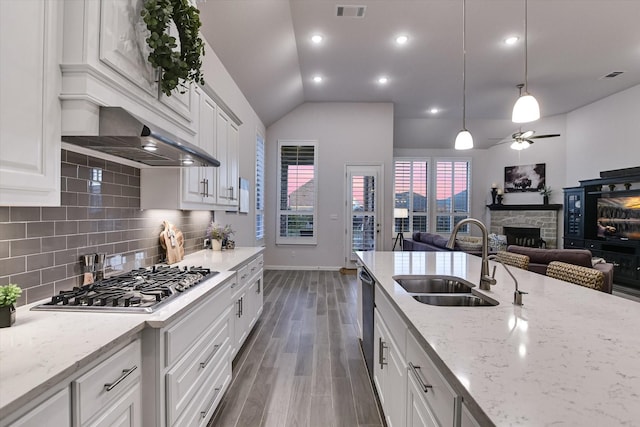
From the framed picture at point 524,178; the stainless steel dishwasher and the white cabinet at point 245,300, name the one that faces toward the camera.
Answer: the framed picture

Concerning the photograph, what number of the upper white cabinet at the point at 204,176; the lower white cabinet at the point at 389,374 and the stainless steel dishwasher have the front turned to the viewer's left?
2

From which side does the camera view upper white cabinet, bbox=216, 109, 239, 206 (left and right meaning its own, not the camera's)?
right

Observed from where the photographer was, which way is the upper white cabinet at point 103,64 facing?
facing the viewer and to the right of the viewer

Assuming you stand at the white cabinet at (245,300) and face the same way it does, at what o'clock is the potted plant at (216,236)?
The potted plant is roughly at 8 o'clock from the white cabinet.

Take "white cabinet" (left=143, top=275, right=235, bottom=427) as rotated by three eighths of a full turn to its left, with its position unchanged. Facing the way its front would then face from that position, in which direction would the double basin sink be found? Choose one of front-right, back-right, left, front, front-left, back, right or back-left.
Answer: right

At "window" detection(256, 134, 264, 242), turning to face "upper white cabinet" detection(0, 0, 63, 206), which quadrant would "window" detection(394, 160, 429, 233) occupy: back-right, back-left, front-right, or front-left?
back-left

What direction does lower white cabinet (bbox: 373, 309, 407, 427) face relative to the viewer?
to the viewer's left

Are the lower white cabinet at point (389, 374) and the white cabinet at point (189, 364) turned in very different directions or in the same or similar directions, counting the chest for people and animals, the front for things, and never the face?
very different directions

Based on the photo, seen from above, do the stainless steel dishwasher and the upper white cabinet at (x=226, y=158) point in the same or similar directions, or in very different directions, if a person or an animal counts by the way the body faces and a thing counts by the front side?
very different directions

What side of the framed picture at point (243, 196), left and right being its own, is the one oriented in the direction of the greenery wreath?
right

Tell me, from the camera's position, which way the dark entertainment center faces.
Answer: facing the viewer and to the left of the viewer

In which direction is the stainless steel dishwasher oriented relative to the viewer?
to the viewer's left

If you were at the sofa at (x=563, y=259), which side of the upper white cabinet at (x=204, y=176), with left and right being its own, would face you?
front

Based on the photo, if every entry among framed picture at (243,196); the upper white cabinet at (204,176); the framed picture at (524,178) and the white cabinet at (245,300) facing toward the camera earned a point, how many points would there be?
1
